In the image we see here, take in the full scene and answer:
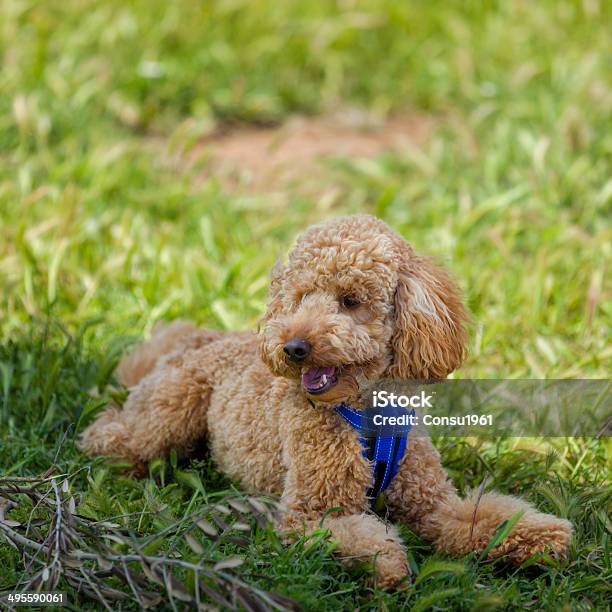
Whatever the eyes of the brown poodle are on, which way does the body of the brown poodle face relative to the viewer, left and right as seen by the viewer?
facing the viewer and to the right of the viewer
